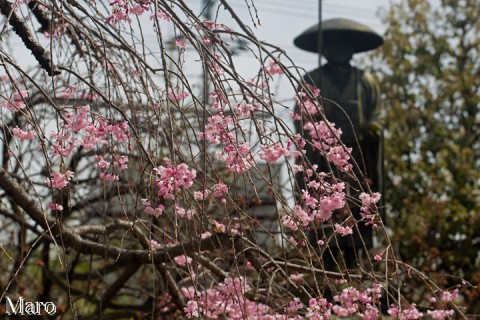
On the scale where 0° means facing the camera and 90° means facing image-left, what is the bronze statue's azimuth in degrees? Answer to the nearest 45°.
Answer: approximately 0°

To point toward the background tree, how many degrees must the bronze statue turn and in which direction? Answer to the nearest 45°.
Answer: approximately 180°
